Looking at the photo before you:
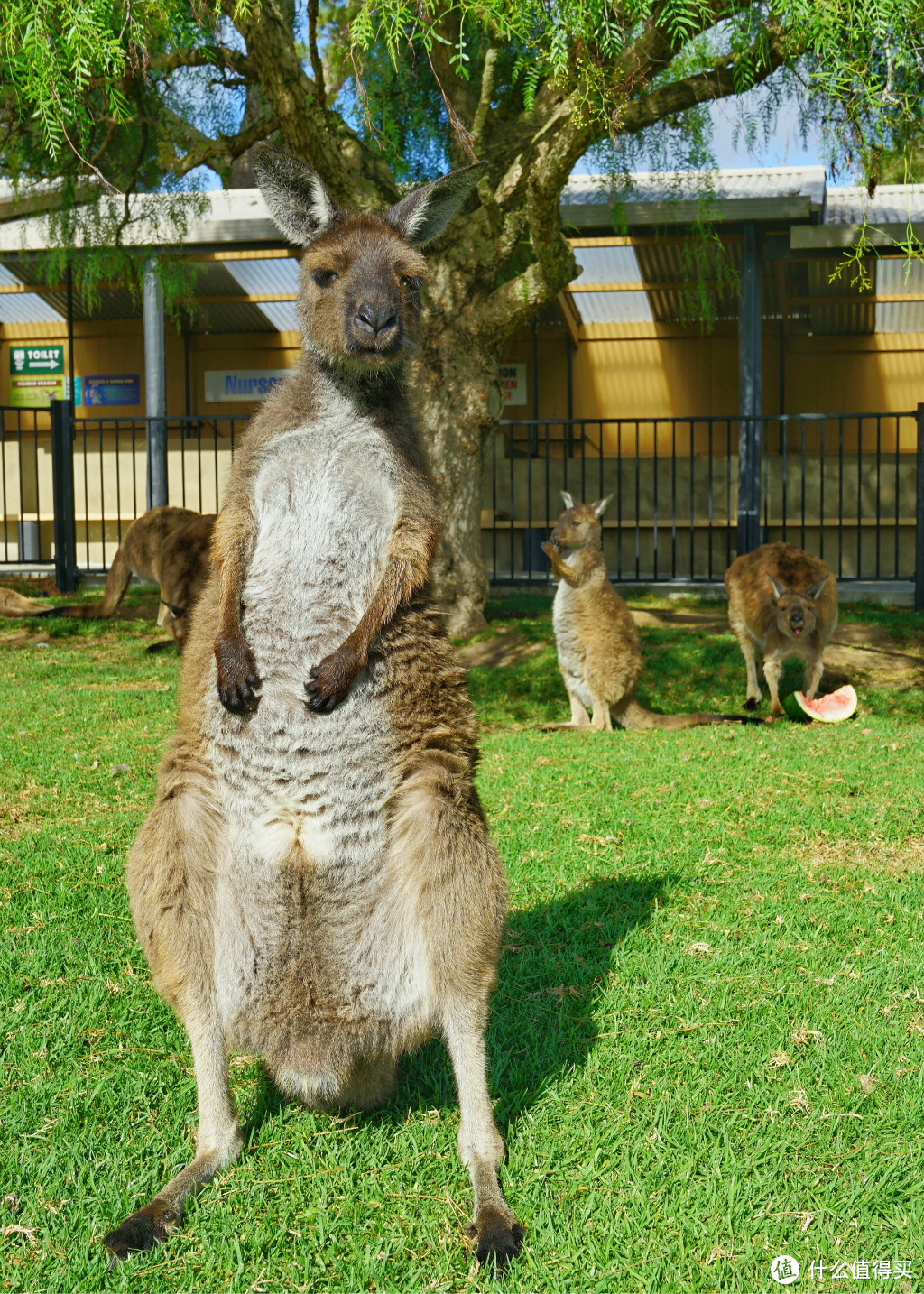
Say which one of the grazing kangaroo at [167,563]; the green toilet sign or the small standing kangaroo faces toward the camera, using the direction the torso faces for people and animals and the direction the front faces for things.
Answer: the green toilet sign

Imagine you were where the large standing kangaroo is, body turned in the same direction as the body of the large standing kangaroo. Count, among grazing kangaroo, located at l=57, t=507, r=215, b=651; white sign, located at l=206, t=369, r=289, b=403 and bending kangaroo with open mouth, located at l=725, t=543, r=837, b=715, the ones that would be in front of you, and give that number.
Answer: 0

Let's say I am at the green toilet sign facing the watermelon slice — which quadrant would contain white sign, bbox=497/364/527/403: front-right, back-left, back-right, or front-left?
front-left

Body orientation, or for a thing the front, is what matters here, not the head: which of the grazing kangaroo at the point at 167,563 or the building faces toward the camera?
the building

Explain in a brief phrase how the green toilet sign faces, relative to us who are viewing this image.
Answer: facing the viewer

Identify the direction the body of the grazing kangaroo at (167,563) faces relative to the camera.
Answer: to the viewer's right

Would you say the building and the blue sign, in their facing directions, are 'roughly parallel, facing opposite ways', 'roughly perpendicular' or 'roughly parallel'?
roughly parallel

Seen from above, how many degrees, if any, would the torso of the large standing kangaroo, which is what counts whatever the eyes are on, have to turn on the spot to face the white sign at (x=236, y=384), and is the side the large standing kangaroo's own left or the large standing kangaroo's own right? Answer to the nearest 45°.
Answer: approximately 180°

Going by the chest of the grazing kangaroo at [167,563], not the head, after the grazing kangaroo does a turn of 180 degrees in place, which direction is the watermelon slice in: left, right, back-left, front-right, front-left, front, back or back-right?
back-left

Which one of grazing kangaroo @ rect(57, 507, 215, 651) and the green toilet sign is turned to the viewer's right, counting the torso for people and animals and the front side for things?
the grazing kangaroo

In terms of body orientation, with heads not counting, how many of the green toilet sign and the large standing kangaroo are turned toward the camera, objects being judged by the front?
2

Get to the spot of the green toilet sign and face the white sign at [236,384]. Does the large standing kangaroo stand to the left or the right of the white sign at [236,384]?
right

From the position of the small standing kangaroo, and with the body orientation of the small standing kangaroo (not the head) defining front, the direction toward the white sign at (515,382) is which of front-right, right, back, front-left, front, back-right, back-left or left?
right

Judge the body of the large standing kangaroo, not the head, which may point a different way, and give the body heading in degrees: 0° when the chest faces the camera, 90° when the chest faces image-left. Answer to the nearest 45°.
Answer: approximately 0°

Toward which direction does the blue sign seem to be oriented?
toward the camera

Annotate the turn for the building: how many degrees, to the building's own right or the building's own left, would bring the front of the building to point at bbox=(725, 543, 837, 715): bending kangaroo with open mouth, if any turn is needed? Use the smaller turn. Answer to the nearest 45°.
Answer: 0° — it already faces it

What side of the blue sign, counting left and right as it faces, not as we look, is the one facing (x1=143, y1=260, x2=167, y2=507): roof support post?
front

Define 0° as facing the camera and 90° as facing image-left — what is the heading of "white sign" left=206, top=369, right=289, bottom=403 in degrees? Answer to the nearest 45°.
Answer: approximately 0°

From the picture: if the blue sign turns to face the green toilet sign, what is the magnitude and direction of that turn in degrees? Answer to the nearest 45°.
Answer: approximately 135° to its right

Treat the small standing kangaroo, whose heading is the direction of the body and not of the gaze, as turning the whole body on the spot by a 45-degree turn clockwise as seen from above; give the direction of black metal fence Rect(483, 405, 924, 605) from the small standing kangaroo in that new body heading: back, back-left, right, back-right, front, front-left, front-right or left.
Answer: front-right

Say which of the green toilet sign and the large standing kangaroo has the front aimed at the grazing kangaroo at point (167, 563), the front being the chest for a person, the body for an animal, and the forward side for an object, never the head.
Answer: the green toilet sign

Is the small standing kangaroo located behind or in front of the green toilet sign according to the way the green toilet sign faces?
in front

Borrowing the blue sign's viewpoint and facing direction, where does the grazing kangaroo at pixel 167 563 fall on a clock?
The grazing kangaroo is roughly at 12 o'clock from the blue sign.
